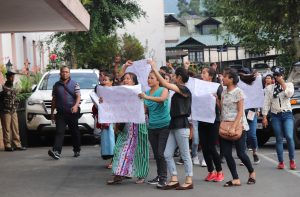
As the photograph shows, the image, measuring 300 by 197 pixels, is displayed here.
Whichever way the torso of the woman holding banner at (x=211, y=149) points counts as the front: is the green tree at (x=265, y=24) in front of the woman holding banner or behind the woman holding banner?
behind

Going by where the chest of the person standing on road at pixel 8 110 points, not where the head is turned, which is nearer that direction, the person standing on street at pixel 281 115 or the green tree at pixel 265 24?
the person standing on street

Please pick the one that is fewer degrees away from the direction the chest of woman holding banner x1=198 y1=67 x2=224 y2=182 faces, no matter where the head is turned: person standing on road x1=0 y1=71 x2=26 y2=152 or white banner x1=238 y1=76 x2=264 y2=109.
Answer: the person standing on road

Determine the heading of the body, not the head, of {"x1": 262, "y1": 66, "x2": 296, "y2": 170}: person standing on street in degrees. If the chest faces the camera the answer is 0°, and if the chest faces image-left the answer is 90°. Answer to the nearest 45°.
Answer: approximately 0°

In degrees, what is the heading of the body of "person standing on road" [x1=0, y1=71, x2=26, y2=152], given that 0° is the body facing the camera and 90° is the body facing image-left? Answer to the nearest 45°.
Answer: approximately 315°

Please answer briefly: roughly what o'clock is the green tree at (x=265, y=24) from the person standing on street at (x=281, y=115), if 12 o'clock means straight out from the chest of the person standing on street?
The green tree is roughly at 6 o'clock from the person standing on street.

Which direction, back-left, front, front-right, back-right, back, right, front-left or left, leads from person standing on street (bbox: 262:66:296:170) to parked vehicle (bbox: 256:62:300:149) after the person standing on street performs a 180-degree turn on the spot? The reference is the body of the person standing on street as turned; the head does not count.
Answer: front

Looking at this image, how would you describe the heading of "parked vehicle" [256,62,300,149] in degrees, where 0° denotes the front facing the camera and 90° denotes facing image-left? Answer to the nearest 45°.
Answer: approximately 45°

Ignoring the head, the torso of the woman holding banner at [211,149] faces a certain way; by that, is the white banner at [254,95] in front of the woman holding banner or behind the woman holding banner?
behind
